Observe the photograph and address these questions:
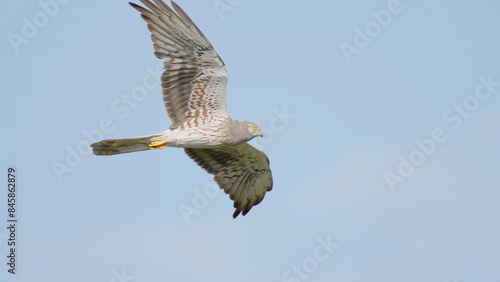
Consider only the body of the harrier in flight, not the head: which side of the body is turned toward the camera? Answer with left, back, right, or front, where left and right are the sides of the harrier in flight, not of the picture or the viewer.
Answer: right

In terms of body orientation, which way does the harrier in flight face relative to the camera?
to the viewer's right
